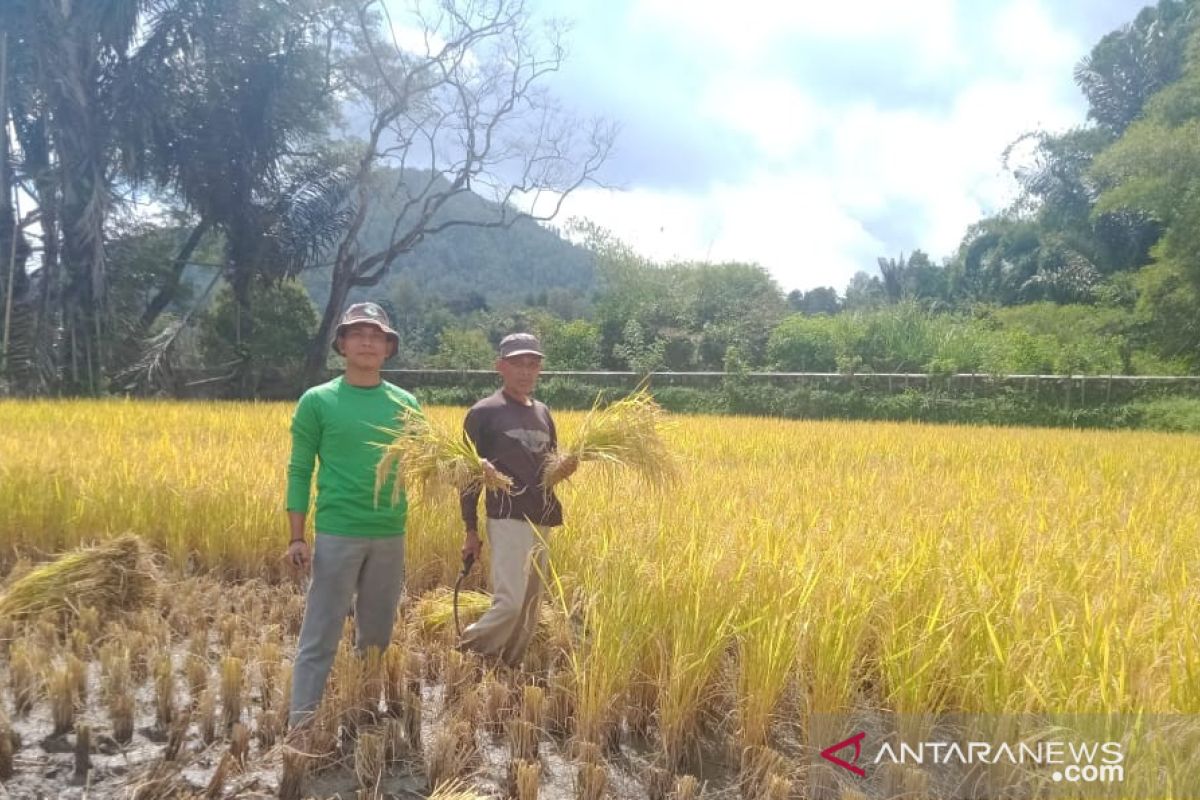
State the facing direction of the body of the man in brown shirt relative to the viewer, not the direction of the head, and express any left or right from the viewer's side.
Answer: facing the viewer and to the right of the viewer

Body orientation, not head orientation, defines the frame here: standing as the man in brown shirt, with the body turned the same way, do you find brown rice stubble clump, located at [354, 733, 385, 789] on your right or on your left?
on your right

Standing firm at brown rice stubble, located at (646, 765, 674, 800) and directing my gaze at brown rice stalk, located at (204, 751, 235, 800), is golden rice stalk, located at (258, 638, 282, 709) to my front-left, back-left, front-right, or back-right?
front-right

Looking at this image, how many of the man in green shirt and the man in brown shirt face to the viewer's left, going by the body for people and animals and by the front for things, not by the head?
0

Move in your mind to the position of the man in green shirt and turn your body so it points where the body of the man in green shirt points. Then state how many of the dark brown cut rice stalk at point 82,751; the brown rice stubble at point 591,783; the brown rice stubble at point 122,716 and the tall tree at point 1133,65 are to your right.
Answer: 2

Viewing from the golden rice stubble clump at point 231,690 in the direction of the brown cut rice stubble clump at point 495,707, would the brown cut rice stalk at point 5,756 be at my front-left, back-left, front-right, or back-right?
back-right

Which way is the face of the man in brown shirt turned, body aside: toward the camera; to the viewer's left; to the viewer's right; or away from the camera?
toward the camera

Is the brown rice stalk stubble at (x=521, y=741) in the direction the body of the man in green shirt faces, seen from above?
no

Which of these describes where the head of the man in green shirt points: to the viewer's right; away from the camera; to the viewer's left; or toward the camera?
toward the camera

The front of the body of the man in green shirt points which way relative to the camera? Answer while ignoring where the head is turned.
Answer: toward the camera

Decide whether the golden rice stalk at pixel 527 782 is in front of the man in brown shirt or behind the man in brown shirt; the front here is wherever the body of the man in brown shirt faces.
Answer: in front

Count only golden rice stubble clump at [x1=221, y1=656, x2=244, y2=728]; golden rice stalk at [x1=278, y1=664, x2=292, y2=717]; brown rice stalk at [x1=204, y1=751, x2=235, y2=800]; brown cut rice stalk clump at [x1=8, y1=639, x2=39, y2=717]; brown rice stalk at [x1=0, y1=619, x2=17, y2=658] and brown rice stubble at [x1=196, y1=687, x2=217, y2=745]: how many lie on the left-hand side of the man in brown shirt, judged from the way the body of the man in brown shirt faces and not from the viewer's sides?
0

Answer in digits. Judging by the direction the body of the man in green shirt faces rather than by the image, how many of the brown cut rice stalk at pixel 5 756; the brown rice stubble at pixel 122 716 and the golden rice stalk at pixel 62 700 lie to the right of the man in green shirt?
3

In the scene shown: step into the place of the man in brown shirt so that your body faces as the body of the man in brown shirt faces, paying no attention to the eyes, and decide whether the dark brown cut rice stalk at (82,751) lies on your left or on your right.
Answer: on your right
